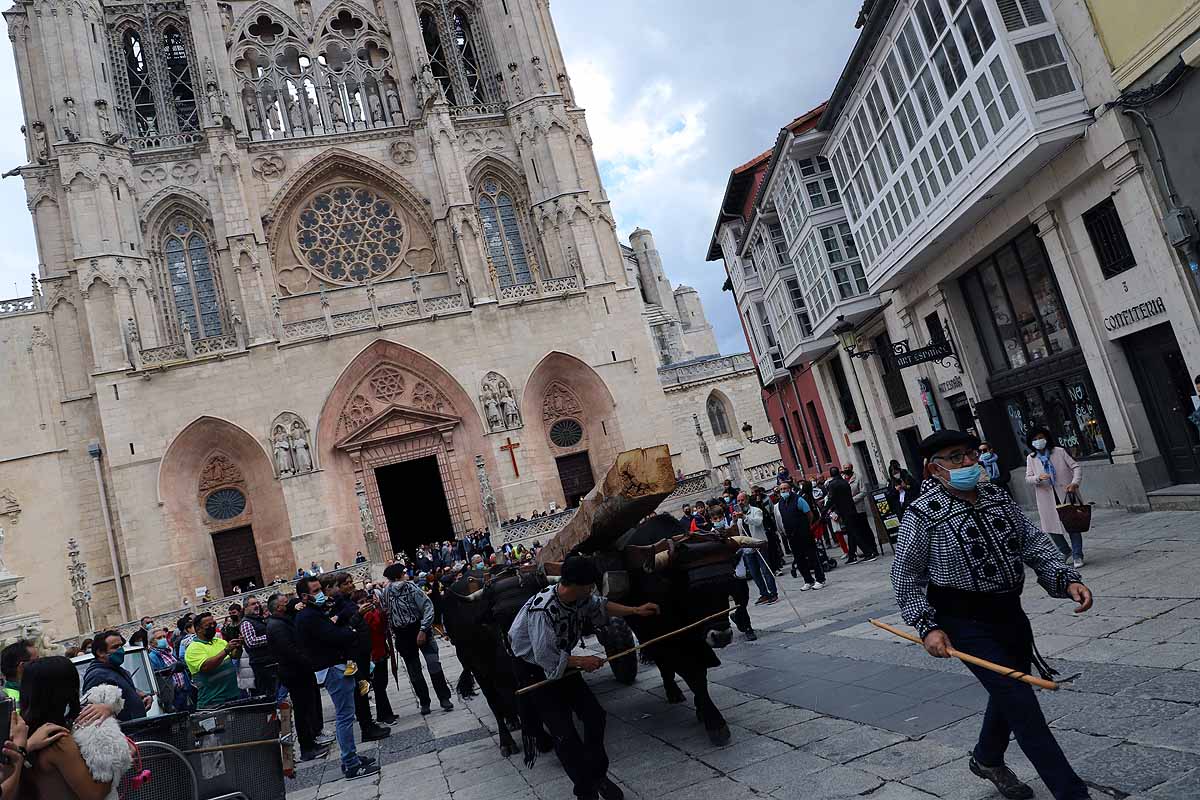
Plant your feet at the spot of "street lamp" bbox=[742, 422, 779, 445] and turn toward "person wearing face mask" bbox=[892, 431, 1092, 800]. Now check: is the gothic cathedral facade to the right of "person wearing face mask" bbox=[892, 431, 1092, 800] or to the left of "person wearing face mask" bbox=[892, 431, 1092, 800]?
right

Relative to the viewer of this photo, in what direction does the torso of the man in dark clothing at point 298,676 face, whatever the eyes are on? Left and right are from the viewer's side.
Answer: facing to the right of the viewer

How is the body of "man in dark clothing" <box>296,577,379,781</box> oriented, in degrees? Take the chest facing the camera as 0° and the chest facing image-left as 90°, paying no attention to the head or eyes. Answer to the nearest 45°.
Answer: approximately 270°

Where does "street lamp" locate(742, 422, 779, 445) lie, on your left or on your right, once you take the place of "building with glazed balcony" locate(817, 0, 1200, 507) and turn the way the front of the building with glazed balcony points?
on your right

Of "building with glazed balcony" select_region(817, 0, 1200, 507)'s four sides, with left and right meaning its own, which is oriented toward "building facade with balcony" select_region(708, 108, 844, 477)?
right

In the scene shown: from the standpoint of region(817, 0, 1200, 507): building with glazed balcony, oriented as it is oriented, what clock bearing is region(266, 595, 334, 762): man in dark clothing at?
The man in dark clothing is roughly at 12 o'clock from the building with glazed balcony.

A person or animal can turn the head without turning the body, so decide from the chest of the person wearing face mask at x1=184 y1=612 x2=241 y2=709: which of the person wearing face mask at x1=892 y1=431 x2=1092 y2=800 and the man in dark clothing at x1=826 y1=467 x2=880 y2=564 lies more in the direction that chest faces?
the person wearing face mask

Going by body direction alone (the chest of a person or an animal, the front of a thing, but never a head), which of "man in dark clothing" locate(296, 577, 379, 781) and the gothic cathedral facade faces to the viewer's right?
the man in dark clothing

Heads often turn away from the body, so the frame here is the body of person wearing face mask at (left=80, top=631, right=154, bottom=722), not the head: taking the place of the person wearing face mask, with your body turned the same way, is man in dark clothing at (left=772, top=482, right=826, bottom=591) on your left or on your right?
on your left
